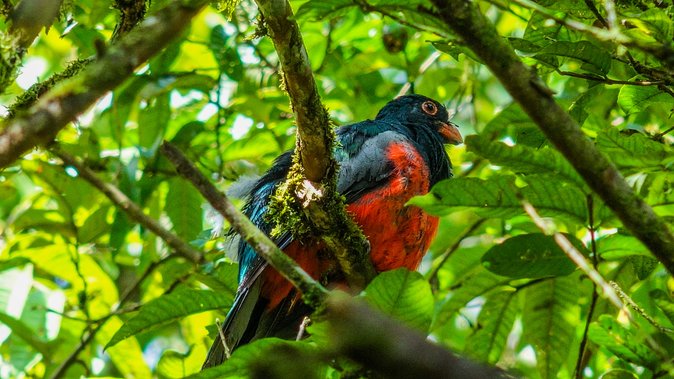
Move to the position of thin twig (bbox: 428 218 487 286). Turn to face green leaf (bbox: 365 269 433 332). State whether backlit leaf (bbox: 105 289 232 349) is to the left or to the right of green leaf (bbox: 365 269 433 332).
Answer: right

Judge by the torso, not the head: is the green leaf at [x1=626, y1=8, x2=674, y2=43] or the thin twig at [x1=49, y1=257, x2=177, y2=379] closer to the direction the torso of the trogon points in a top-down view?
the green leaf

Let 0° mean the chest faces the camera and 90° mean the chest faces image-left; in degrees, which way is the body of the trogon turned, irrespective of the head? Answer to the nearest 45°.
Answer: approximately 270°
